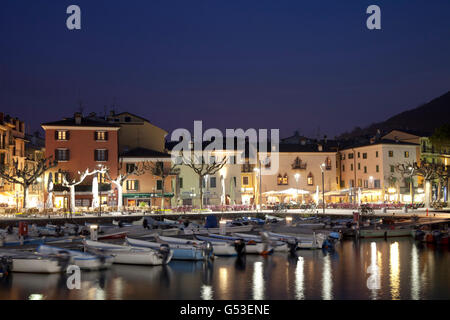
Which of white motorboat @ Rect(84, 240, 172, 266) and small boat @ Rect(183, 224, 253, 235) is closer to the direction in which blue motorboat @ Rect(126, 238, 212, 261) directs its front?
the white motorboat

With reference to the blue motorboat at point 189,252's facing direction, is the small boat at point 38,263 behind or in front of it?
in front

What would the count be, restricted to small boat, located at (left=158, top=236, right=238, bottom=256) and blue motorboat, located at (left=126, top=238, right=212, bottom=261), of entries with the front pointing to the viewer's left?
2

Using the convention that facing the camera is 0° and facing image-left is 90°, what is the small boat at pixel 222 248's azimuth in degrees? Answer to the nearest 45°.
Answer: approximately 90°

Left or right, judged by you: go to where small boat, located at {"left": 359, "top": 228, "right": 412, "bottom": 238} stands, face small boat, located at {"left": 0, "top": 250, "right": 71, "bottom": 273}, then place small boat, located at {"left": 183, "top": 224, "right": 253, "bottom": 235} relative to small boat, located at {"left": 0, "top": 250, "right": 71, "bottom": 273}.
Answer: right

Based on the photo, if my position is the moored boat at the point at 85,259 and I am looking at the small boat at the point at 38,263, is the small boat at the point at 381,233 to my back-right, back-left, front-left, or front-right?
back-right

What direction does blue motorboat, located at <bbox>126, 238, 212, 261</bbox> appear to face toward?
to the viewer's left

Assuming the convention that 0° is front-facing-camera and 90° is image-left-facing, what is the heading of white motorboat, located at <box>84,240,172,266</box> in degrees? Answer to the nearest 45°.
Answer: approximately 90°

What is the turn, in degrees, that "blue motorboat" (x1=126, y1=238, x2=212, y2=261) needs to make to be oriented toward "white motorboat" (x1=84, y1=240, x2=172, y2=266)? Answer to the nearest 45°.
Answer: approximately 45° to its left

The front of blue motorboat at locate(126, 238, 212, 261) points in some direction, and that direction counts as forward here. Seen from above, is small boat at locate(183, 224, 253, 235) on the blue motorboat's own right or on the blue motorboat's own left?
on the blue motorboat's own right
